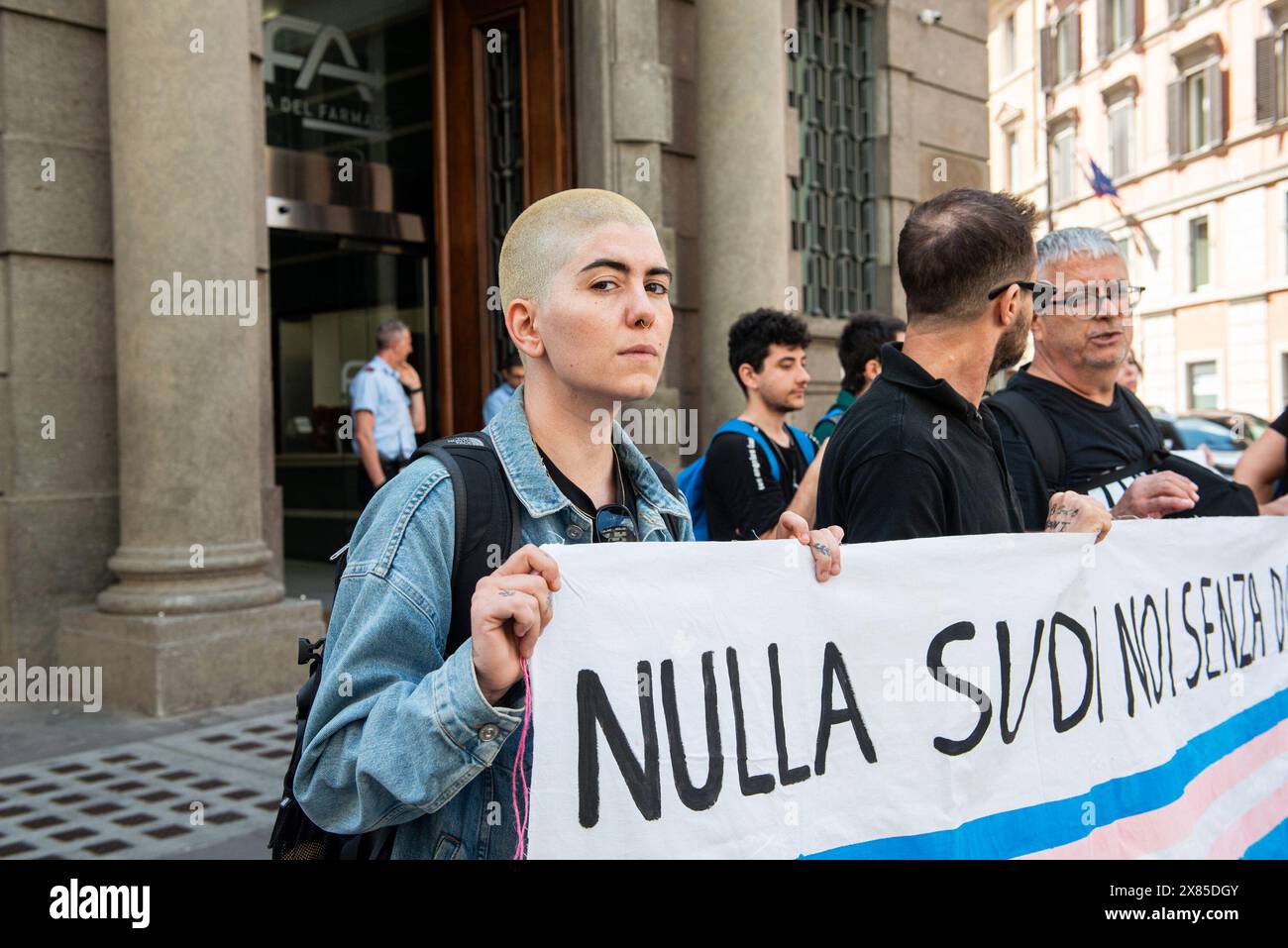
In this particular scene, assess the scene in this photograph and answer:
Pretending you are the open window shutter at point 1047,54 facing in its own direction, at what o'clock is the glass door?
The glass door is roughly at 11 o'clock from the open window shutter.

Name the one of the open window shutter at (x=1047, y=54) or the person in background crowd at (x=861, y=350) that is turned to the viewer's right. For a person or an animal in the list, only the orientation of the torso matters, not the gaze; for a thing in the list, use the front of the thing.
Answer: the person in background crowd

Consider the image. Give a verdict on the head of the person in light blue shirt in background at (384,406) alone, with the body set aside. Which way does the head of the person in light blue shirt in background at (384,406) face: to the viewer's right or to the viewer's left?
to the viewer's right

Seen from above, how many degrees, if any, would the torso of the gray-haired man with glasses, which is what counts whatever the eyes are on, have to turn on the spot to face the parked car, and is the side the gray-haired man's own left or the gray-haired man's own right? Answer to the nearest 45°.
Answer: approximately 135° to the gray-haired man's own left

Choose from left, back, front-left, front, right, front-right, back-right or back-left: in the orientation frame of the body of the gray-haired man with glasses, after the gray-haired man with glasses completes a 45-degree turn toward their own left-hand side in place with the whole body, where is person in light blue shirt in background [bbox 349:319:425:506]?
back-left

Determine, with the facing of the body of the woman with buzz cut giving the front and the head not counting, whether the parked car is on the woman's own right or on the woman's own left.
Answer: on the woman's own left

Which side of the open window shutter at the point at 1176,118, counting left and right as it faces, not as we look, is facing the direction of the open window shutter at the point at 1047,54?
right
